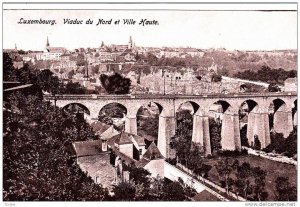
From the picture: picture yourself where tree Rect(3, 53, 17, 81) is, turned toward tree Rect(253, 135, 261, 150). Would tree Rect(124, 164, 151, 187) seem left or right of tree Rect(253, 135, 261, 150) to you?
right
